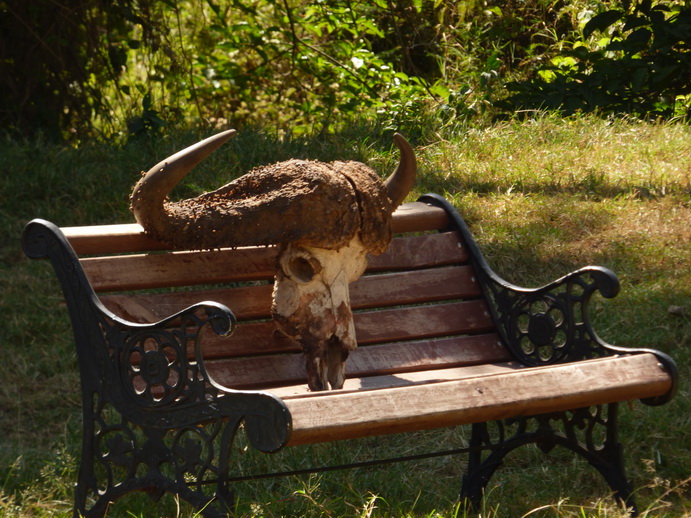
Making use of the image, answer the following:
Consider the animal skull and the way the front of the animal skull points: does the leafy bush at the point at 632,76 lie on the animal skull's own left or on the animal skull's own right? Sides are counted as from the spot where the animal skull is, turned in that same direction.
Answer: on the animal skull's own left

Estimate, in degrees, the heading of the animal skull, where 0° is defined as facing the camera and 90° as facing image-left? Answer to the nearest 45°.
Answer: approximately 315°

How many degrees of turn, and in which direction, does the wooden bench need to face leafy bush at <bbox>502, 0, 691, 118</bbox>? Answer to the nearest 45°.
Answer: approximately 90° to its left

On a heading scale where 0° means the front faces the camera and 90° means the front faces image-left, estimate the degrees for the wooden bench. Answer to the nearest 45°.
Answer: approximately 315°
